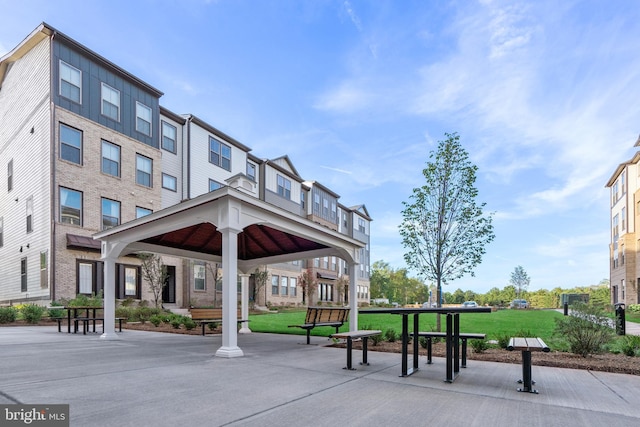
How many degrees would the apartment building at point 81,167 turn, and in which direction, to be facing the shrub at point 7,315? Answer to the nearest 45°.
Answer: approximately 45° to its right

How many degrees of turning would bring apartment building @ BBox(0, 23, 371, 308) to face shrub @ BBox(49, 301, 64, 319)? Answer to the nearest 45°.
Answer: approximately 45° to its right

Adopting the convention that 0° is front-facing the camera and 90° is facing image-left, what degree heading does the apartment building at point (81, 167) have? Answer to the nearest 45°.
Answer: approximately 315°

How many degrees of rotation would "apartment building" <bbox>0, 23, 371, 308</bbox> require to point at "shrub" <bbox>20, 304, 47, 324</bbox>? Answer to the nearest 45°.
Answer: approximately 45° to its right
